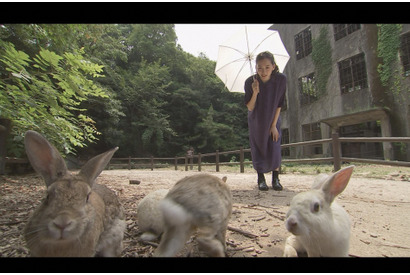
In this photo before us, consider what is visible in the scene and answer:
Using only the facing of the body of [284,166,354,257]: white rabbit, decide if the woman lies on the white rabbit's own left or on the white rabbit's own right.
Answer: on the white rabbit's own right

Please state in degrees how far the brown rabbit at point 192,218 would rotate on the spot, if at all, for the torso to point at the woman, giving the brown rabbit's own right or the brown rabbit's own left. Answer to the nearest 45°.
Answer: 0° — it already faces them

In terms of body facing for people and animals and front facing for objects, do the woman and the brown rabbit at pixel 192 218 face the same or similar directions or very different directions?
very different directions

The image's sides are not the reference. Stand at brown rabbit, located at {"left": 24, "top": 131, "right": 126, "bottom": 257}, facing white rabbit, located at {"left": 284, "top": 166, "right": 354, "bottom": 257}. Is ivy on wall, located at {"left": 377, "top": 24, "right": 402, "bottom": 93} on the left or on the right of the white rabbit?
left

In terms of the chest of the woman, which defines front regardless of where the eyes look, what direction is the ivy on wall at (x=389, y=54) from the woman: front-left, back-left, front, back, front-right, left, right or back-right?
back-left

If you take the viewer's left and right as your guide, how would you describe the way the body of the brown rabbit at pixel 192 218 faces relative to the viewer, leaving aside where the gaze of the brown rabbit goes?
facing away from the viewer and to the right of the viewer

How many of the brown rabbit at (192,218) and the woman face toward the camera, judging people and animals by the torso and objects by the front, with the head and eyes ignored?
1

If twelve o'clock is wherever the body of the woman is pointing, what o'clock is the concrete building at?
The concrete building is roughly at 7 o'clock from the woman.
